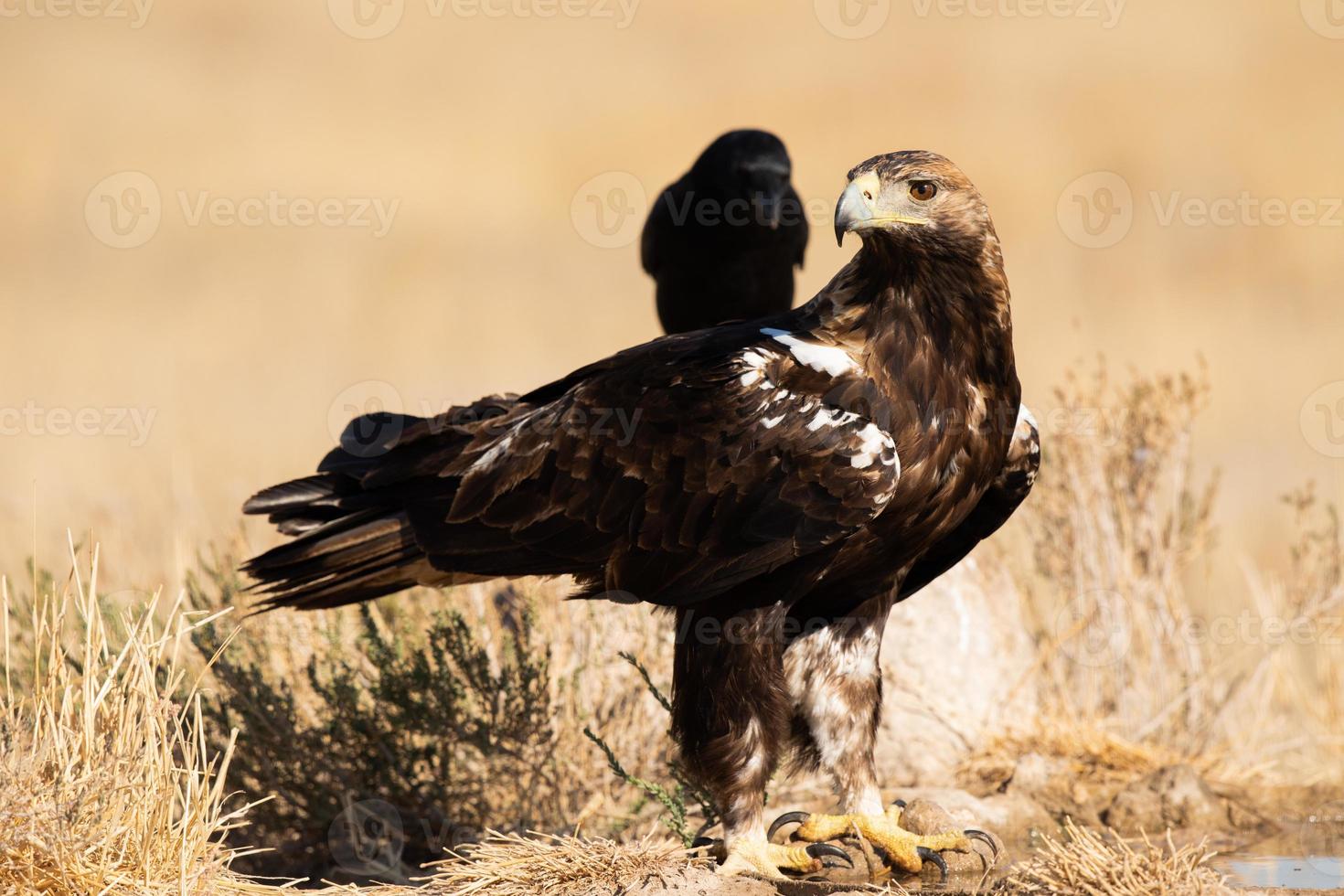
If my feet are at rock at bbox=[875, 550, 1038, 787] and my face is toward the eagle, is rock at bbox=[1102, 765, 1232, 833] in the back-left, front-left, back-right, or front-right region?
front-left

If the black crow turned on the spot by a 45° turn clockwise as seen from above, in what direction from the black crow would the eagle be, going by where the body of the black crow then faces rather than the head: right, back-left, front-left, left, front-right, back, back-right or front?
front

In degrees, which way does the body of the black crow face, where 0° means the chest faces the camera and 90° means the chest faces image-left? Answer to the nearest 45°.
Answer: approximately 315°

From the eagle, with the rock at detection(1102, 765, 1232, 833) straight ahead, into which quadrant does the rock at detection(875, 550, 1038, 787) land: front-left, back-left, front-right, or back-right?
front-left
